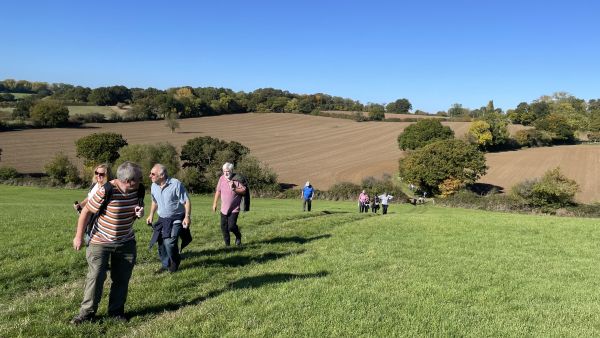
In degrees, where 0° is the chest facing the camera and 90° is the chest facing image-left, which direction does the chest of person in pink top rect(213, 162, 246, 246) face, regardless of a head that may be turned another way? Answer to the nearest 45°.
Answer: approximately 0°

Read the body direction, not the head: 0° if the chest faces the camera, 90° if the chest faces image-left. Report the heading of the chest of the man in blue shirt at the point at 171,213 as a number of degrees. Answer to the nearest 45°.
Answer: approximately 45°

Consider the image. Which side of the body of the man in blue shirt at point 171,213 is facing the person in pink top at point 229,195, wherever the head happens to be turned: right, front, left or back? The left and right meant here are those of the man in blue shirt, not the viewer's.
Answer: back

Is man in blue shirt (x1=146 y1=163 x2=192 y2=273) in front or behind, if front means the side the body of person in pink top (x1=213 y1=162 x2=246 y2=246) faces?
in front

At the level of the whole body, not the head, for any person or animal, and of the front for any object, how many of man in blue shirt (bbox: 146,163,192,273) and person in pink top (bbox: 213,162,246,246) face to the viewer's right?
0
